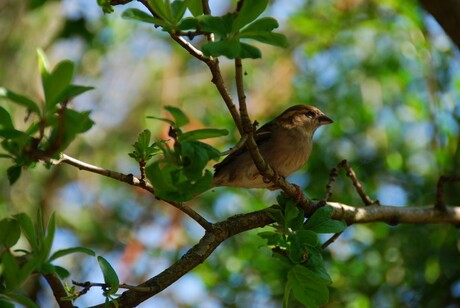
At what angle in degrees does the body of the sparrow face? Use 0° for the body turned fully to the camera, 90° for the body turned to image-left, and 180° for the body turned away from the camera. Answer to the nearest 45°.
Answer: approximately 270°

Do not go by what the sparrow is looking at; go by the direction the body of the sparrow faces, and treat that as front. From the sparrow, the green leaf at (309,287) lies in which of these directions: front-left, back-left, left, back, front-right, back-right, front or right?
right
